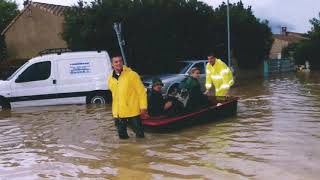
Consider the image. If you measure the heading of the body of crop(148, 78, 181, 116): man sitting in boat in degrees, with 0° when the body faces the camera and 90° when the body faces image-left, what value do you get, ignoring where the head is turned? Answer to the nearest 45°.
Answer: approximately 315°

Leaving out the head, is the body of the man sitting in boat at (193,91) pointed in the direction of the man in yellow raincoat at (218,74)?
no

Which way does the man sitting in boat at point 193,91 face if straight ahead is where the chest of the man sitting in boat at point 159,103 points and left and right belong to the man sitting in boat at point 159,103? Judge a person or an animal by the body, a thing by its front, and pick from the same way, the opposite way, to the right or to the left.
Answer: the same way

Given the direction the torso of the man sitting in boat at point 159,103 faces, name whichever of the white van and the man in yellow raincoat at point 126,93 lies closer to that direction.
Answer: the man in yellow raincoat

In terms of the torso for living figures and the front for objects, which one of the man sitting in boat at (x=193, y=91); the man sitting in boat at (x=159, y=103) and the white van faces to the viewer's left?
the white van

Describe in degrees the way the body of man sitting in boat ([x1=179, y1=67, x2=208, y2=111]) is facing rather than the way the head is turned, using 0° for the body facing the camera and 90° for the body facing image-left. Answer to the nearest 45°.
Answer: approximately 315°

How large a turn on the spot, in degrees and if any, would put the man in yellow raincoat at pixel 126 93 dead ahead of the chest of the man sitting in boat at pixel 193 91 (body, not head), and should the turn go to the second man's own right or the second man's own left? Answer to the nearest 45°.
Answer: approximately 90° to the second man's own right

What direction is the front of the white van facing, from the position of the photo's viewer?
facing to the left of the viewer

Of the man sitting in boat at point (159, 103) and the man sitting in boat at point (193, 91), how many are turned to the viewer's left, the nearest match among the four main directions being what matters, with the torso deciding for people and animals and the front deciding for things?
0

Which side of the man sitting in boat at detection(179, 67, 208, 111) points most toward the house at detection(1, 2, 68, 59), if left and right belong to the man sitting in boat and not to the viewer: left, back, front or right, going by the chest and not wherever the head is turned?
back

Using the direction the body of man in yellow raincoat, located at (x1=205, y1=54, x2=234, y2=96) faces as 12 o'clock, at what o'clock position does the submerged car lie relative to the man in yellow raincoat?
The submerged car is roughly at 4 o'clock from the man in yellow raincoat.

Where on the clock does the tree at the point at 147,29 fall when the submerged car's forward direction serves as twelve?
The tree is roughly at 4 o'clock from the submerged car.

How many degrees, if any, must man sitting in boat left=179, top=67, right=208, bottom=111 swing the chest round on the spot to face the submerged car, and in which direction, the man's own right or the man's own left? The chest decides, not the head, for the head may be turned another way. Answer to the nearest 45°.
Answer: approximately 135° to the man's own left

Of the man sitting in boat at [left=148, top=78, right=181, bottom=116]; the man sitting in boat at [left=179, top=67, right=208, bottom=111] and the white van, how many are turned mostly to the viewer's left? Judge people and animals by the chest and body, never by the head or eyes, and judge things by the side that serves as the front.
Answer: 1
